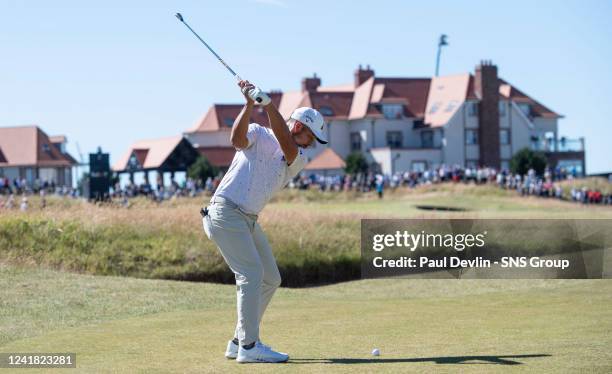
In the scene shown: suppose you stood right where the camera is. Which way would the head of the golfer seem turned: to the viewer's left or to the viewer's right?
to the viewer's right

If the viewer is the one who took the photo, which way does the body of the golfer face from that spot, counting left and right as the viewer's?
facing to the right of the viewer
